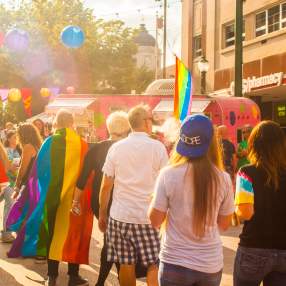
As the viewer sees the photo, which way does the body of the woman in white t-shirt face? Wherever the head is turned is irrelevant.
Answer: away from the camera

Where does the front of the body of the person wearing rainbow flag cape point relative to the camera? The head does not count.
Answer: away from the camera

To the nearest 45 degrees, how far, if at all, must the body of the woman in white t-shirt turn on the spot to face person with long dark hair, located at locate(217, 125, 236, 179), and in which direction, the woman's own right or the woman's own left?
0° — they already face them

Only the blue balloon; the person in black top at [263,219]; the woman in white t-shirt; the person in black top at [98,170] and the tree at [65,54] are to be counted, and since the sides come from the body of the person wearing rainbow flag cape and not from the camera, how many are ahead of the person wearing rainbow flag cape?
2

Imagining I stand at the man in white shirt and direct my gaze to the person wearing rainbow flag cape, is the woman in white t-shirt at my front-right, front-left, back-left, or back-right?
back-left

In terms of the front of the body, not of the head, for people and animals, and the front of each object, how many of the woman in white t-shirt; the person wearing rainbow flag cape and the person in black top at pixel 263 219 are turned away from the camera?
3

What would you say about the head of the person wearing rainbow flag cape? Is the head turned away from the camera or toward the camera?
away from the camera

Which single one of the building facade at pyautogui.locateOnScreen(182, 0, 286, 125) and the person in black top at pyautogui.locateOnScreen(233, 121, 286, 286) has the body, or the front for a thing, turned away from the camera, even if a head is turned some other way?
the person in black top

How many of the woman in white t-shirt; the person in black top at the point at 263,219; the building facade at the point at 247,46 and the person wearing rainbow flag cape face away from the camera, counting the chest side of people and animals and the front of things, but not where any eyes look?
3

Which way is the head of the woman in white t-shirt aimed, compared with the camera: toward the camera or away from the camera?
away from the camera
